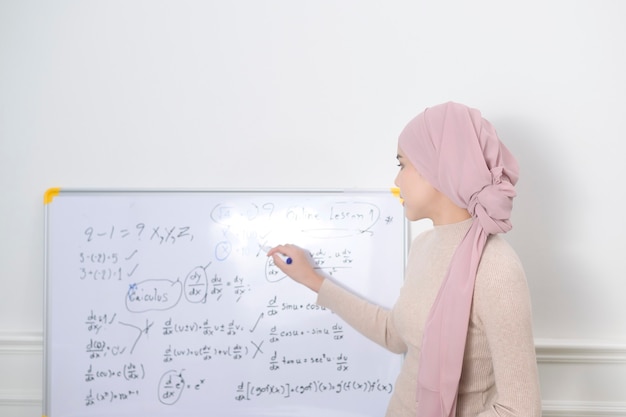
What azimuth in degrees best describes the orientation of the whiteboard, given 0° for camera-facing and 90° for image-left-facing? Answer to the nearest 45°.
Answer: approximately 0°

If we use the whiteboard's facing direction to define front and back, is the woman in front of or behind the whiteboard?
in front

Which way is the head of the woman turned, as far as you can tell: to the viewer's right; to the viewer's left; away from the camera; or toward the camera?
to the viewer's left
